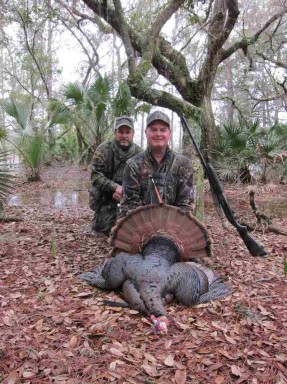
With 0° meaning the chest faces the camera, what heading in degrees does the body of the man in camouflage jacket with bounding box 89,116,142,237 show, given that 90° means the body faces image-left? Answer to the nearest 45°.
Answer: approximately 315°

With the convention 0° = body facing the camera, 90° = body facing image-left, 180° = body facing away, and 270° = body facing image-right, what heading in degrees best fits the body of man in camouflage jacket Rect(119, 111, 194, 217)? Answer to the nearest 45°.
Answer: approximately 0°

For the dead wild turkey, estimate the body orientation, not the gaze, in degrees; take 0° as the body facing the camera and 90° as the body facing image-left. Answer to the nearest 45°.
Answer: approximately 0°

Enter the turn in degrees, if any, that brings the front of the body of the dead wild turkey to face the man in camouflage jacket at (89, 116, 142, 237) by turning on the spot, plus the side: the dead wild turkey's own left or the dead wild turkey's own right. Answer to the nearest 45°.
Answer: approximately 180°

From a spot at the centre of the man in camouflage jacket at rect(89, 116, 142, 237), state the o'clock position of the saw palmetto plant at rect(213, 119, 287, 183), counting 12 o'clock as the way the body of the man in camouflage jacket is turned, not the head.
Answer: The saw palmetto plant is roughly at 9 o'clock from the man in camouflage jacket.

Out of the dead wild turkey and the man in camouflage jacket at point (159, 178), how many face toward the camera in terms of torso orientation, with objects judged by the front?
2
